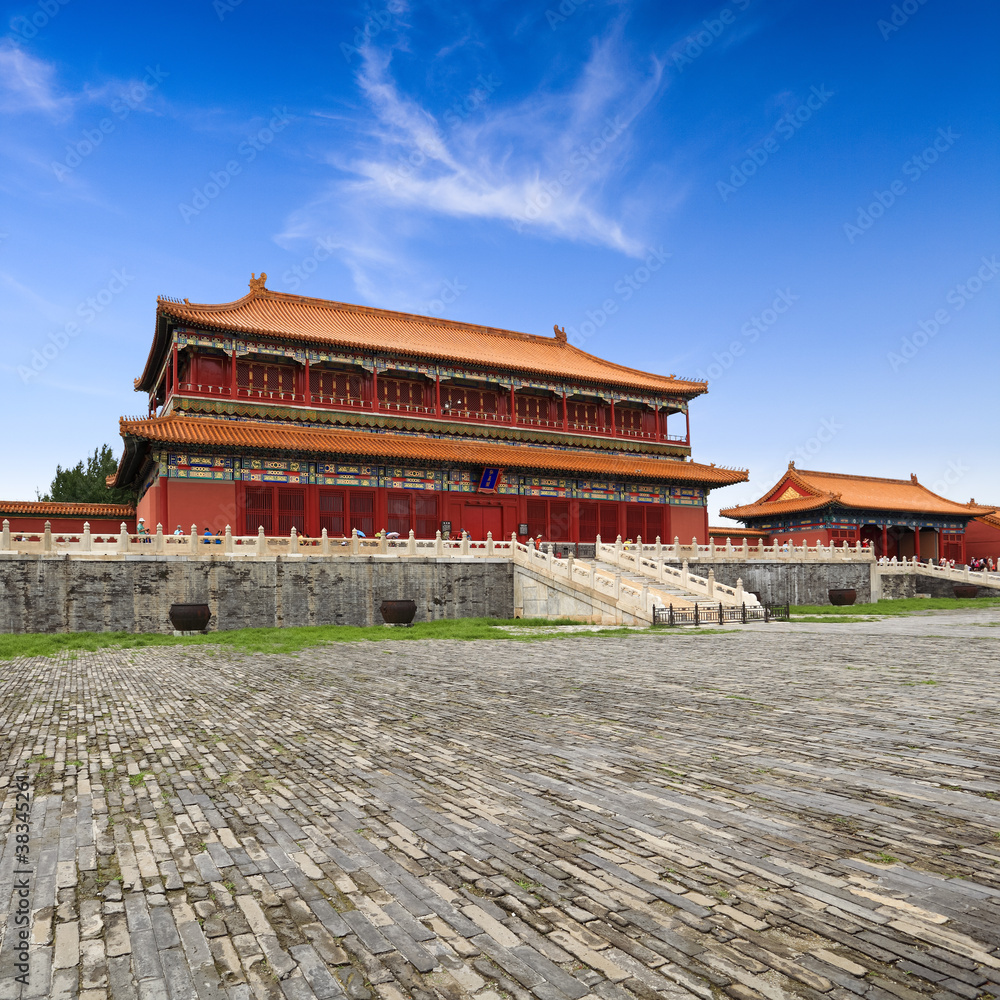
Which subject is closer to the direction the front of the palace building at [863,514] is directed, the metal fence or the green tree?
the metal fence

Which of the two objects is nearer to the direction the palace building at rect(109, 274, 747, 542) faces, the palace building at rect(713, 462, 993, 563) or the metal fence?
the metal fence

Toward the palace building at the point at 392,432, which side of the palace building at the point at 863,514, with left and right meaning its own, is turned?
right

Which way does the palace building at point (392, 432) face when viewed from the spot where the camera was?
facing the viewer and to the right of the viewer

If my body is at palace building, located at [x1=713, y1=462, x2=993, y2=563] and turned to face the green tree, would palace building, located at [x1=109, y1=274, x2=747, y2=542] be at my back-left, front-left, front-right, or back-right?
front-left

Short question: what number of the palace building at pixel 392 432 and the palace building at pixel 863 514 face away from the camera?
0

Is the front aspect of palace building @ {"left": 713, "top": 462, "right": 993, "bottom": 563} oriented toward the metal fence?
no

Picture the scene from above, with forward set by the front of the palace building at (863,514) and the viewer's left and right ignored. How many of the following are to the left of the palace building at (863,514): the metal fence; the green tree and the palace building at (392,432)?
0

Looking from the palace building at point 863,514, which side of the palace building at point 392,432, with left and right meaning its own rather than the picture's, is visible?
left

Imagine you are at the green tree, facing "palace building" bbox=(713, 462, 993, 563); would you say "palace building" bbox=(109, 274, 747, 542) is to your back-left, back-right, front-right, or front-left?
front-right

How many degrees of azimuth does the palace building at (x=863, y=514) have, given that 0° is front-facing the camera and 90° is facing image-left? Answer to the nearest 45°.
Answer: approximately 315°

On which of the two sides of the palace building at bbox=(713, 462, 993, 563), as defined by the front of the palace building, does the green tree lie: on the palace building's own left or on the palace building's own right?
on the palace building's own right

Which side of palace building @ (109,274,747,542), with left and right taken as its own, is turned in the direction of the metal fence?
front

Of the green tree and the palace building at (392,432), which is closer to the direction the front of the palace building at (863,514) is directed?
the palace building
